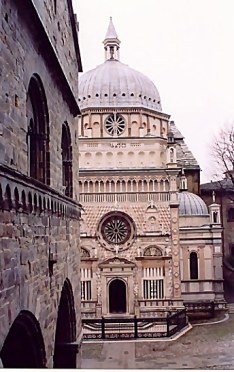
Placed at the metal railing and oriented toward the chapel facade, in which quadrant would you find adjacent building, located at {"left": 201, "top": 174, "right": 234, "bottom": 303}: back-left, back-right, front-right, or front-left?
front-right

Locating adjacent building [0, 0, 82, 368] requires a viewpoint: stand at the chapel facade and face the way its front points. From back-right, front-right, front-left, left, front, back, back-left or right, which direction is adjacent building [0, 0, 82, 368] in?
front

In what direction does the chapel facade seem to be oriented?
toward the camera

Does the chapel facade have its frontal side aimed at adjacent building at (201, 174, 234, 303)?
no
